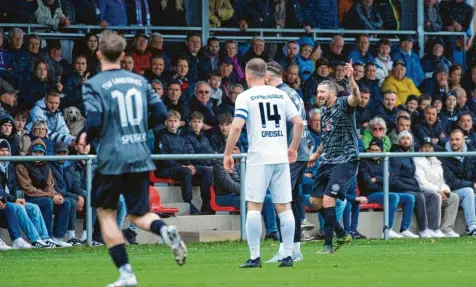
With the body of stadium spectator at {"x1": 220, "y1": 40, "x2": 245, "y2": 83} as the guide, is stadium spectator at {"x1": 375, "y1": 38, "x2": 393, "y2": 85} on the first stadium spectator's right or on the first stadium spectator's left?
on the first stadium spectator's left

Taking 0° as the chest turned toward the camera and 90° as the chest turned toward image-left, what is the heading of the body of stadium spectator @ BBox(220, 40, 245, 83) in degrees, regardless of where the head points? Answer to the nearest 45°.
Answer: approximately 0°

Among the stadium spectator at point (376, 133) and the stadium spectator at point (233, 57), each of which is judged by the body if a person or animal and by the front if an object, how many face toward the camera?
2

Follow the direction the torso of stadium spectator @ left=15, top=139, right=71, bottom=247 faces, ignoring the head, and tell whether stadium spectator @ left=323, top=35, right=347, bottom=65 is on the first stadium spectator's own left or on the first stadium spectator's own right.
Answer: on the first stadium spectator's own left

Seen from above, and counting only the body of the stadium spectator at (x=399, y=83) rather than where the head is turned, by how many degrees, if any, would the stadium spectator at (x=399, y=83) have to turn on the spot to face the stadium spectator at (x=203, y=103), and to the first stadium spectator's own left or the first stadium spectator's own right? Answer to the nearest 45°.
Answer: approximately 45° to the first stadium spectator's own right

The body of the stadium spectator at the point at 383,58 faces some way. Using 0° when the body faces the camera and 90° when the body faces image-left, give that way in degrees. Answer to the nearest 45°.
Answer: approximately 0°
